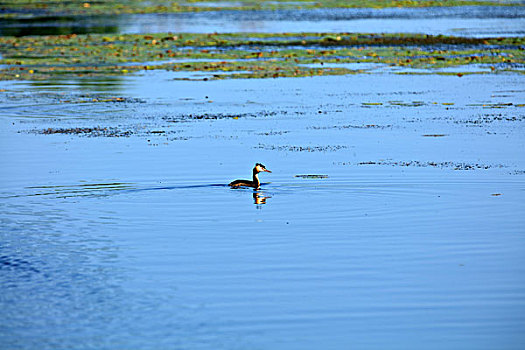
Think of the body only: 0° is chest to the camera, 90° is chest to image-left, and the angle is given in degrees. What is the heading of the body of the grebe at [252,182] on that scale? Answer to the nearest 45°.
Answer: approximately 270°

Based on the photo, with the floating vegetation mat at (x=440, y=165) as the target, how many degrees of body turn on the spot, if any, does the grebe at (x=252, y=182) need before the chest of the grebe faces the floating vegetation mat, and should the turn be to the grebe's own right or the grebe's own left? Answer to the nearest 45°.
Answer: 0° — it already faces it

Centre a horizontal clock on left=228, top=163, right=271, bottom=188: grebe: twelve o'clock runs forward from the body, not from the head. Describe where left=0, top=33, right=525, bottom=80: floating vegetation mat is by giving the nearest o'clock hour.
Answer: The floating vegetation mat is roughly at 9 o'clock from the grebe.
